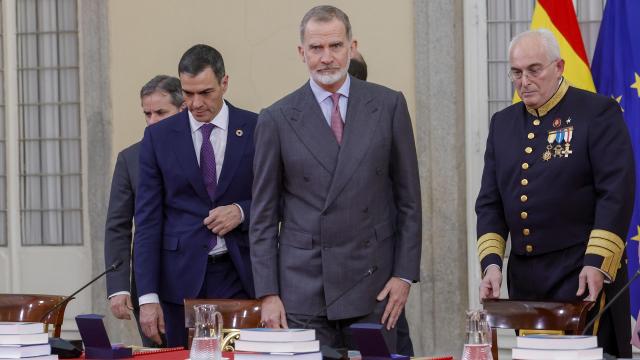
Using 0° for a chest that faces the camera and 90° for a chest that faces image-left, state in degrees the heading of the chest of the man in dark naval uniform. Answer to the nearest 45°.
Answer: approximately 45°

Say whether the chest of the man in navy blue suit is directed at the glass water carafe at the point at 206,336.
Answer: yes

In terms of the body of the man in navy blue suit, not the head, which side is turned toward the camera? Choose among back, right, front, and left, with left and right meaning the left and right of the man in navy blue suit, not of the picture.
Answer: front

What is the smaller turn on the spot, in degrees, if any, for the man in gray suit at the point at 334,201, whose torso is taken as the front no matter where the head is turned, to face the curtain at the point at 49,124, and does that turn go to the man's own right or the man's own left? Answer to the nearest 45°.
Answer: approximately 135° to the man's own right

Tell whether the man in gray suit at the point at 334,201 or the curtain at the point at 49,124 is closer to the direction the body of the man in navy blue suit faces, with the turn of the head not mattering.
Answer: the man in gray suit

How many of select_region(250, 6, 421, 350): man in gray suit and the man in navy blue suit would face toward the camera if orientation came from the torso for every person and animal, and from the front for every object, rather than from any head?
2

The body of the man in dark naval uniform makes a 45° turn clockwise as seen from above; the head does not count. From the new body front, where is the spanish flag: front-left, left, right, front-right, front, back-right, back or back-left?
right

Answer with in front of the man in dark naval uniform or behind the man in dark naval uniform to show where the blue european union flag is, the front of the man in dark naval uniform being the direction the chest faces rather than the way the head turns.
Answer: behind

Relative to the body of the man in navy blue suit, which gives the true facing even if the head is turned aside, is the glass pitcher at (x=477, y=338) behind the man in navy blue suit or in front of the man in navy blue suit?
in front
